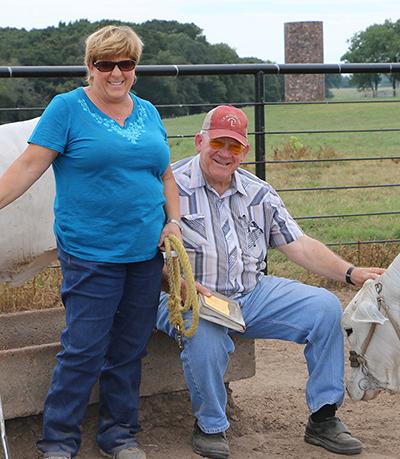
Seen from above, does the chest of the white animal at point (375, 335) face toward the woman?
yes

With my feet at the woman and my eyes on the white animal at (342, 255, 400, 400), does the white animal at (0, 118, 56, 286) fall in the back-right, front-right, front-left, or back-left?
back-left

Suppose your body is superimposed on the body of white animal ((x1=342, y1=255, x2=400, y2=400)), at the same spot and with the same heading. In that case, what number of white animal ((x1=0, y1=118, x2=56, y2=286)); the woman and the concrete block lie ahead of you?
3

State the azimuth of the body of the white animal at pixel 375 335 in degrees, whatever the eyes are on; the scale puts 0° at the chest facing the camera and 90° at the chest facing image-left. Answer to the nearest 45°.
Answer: approximately 90°

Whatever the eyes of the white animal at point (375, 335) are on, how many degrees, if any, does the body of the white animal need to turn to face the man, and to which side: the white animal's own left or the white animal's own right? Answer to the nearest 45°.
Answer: approximately 45° to the white animal's own right
